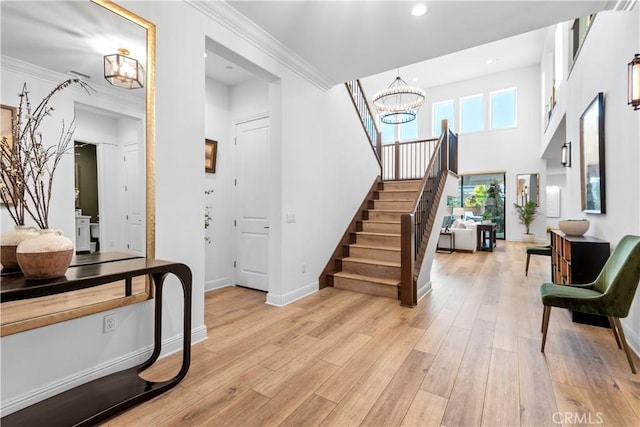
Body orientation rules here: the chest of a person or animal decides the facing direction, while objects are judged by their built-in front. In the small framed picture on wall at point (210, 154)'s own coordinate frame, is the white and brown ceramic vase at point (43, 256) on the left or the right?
on its right

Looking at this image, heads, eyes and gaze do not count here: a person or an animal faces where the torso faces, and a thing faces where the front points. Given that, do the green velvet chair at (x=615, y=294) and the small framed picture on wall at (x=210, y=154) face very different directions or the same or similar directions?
very different directions

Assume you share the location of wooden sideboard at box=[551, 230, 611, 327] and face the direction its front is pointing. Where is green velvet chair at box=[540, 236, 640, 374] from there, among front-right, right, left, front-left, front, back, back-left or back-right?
left

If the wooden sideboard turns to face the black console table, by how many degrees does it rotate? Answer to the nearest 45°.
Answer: approximately 45° to its left

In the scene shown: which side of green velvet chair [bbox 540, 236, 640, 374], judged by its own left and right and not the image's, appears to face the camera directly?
left

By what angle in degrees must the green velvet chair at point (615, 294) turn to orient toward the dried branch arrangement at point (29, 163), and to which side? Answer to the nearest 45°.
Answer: approximately 45° to its left

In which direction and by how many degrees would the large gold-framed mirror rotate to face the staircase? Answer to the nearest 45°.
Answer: approximately 45° to its left

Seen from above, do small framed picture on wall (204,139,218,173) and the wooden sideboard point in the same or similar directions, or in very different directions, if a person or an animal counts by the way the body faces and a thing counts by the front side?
very different directions

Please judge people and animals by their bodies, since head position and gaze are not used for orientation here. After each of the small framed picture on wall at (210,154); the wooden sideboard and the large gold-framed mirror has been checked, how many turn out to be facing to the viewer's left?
1

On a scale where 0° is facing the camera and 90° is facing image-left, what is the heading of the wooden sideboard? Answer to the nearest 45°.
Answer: approximately 90°

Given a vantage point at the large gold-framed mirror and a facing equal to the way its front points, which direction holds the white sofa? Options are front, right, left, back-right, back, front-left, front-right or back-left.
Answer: front-left

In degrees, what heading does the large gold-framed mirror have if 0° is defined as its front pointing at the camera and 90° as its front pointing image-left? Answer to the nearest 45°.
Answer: approximately 315°

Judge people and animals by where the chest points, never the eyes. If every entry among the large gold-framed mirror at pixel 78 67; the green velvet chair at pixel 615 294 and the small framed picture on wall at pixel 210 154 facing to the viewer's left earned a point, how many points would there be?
1

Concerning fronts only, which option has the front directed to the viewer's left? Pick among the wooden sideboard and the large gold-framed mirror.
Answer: the wooden sideboard

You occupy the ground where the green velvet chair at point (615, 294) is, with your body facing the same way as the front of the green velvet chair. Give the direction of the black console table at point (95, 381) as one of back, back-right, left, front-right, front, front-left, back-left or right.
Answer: front-left
